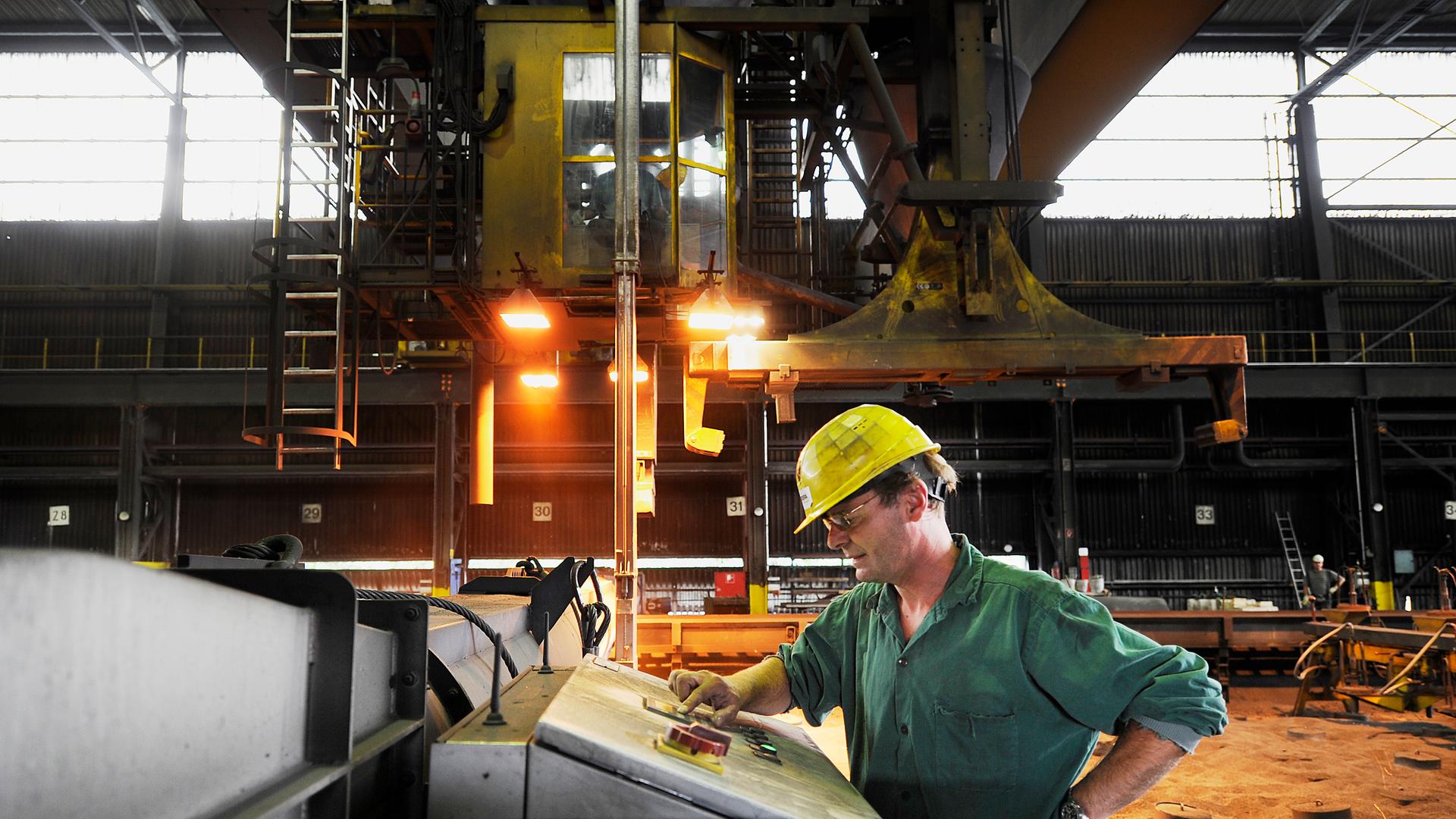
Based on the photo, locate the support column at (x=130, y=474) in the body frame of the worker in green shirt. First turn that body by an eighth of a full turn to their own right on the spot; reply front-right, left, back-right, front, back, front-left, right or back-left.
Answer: front-right

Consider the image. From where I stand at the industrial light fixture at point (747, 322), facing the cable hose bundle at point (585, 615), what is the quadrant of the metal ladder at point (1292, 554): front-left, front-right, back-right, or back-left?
back-left

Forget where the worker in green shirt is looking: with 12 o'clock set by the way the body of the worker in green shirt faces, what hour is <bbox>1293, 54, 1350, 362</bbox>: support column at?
The support column is roughly at 5 o'clock from the worker in green shirt.

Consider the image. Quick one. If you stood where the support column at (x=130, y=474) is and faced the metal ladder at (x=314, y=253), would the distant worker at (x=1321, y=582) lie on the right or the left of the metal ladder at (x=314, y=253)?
left

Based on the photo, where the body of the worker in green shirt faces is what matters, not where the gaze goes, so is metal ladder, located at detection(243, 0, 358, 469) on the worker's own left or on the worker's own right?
on the worker's own right

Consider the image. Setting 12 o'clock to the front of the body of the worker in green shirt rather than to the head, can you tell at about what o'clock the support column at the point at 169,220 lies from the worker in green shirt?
The support column is roughly at 3 o'clock from the worker in green shirt.

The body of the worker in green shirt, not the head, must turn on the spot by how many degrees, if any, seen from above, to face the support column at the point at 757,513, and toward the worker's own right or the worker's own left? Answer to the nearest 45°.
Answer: approximately 135° to the worker's own right

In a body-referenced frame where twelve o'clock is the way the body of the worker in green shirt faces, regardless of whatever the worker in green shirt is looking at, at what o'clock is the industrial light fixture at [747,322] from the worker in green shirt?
The industrial light fixture is roughly at 4 o'clock from the worker in green shirt.

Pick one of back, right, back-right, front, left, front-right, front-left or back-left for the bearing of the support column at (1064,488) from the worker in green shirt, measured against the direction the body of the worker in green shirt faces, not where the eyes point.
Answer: back-right

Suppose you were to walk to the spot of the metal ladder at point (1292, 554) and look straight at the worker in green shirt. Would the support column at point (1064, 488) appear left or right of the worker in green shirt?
right

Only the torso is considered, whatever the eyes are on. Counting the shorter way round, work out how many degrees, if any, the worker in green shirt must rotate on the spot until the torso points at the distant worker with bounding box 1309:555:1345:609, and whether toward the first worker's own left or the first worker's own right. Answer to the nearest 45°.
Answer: approximately 135° to the first worker's own right

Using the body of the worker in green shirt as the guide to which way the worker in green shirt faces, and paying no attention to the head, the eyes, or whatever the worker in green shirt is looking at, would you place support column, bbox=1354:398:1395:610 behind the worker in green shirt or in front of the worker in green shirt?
behind

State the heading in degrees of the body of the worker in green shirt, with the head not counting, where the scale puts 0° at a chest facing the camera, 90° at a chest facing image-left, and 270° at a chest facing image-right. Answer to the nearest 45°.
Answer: approximately 45°
